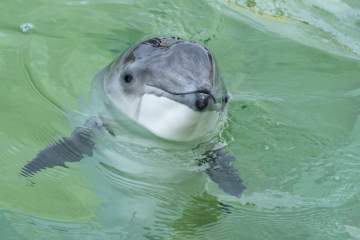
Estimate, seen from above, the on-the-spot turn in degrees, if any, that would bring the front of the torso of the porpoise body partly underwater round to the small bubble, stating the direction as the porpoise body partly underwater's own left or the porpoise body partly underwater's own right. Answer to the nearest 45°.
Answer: approximately 180°
